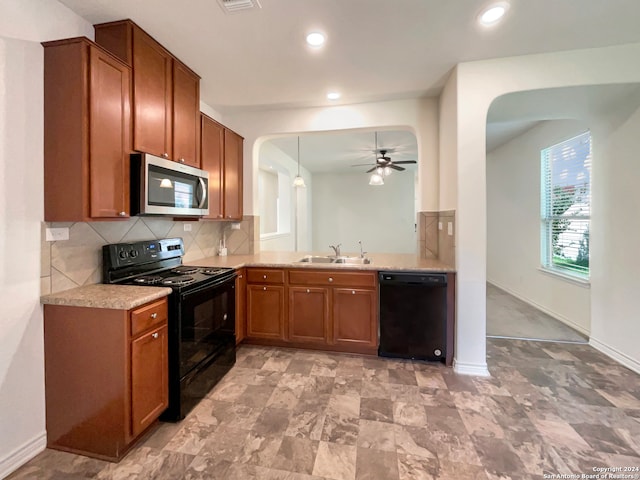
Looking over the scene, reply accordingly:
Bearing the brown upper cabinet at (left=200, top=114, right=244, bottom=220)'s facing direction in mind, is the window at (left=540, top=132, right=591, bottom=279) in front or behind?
in front

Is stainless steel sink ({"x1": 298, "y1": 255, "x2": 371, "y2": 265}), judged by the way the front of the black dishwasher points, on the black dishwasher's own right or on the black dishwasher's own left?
on the black dishwasher's own right

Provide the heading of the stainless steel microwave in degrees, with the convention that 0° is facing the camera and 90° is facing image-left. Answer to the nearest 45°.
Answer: approximately 315°

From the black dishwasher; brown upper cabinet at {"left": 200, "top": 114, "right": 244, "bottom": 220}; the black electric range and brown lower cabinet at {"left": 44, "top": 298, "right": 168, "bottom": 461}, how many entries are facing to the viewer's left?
0

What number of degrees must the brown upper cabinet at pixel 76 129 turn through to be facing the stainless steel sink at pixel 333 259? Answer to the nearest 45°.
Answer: approximately 45° to its left

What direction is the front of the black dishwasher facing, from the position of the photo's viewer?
facing the viewer

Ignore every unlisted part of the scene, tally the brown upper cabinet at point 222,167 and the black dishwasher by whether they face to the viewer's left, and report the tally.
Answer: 0

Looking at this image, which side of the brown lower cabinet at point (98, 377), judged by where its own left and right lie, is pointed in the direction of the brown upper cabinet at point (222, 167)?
left

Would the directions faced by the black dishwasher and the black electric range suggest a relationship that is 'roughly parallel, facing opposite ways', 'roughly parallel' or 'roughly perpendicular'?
roughly perpendicular

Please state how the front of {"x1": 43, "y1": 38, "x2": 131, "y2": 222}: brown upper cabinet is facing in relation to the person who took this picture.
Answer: facing the viewer and to the right of the viewer
